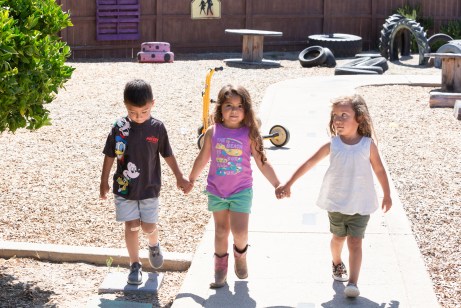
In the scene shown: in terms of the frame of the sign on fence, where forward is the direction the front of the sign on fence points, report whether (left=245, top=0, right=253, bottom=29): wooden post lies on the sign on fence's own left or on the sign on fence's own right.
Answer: on the sign on fence's own left

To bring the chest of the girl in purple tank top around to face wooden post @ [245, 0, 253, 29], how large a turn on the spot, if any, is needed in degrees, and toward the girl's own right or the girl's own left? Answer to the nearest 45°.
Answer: approximately 180°

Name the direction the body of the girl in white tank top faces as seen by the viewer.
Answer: toward the camera

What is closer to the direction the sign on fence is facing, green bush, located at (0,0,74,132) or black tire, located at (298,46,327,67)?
the green bush

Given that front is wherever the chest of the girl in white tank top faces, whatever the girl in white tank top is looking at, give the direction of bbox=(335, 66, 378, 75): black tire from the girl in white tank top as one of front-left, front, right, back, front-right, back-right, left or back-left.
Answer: back

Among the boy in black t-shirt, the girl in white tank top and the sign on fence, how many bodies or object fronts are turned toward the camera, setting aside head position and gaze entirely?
3

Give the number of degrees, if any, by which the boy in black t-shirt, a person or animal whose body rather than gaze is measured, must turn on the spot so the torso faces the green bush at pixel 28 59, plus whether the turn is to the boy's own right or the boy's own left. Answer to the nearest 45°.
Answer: approximately 135° to the boy's own right

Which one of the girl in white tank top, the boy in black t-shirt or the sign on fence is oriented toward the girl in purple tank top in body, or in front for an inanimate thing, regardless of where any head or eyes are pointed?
the sign on fence

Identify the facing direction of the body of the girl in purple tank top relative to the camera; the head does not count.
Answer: toward the camera
